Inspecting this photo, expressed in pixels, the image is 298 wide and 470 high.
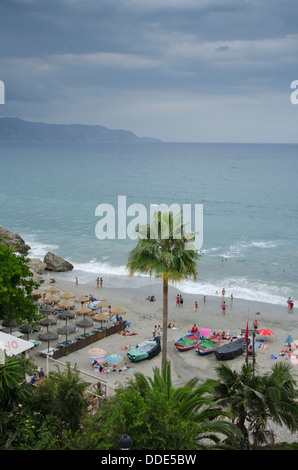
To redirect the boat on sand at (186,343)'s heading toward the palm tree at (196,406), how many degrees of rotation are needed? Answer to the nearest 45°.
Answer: approximately 135° to its right

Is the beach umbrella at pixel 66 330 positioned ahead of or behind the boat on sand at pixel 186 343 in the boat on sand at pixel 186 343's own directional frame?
behind

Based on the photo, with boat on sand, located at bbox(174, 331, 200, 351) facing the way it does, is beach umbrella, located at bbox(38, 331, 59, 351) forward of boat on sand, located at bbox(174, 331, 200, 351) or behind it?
behind

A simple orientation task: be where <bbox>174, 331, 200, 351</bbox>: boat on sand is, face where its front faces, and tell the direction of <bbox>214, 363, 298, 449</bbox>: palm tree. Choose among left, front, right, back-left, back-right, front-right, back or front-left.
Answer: back-right

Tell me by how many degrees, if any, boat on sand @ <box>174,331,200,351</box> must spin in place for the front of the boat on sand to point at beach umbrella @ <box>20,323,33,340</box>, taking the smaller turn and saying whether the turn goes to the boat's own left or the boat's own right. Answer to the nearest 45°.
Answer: approximately 135° to the boat's own left

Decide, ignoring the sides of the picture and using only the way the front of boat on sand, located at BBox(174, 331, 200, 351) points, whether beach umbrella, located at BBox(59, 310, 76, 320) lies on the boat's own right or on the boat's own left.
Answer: on the boat's own left

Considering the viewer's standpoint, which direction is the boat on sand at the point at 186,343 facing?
facing away from the viewer and to the right of the viewer

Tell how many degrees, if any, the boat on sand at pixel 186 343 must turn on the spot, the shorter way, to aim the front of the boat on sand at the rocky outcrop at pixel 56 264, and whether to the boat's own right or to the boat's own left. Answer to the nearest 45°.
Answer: approximately 90° to the boat's own left

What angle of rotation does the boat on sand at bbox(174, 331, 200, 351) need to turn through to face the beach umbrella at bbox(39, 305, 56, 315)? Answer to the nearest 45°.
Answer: approximately 135° to its left
